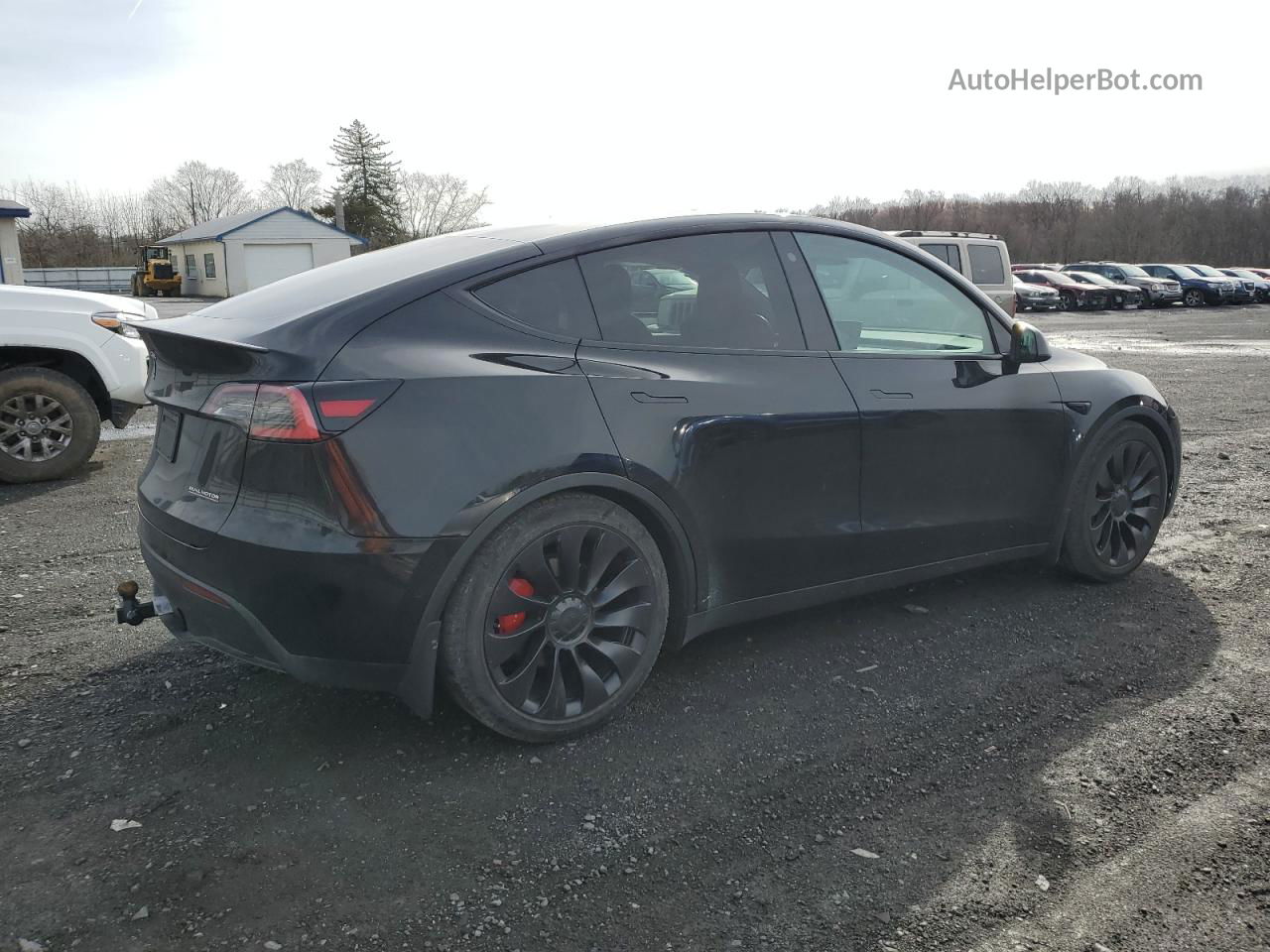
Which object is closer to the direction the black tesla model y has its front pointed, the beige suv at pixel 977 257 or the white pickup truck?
the beige suv

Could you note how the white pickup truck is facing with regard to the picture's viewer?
facing to the right of the viewer

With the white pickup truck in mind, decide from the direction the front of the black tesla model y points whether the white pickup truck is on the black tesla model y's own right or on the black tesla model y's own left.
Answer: on the black tesla model y's own left

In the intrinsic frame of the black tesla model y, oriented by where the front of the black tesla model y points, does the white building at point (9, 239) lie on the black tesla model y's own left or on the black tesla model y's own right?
on the black tesla model y's own left

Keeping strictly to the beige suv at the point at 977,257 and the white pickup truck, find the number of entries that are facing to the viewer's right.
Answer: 1

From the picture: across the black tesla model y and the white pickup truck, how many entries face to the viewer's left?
0

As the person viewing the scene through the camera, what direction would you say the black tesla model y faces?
facing away from the viewer and to the right of the viewer
